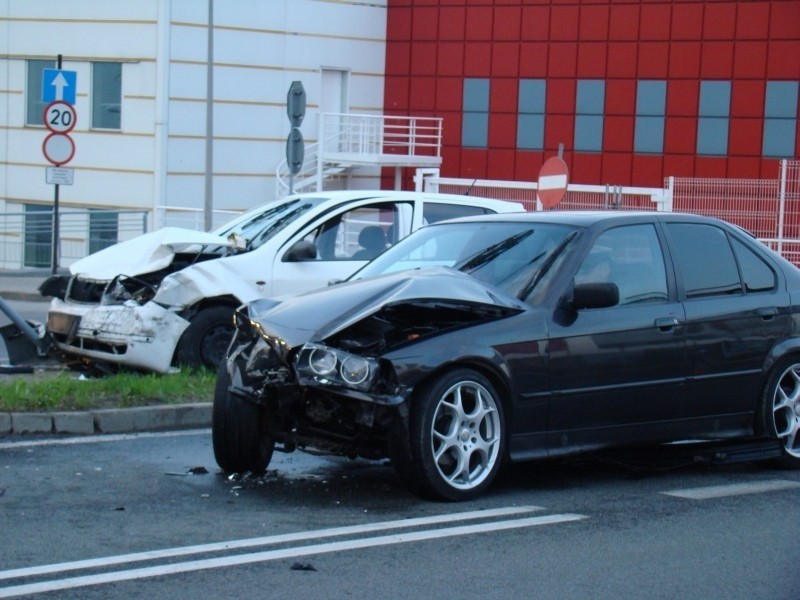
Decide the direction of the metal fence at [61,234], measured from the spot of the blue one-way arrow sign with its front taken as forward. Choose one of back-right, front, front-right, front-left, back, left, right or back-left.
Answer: back

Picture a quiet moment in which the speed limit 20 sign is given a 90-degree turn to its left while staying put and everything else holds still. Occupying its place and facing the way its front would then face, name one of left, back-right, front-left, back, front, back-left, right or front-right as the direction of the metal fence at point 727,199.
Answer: front

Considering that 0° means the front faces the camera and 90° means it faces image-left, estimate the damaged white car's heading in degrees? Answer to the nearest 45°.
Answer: approximately 45°

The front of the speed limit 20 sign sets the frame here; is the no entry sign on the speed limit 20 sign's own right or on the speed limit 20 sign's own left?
on the speed limit 20 sign's own left

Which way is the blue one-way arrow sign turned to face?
toward the camera

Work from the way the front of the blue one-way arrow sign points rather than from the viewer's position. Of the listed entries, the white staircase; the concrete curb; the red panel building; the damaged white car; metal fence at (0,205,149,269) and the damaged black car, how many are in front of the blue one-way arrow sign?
3

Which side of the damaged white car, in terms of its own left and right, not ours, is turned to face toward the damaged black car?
left

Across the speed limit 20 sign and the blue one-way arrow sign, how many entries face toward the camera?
2

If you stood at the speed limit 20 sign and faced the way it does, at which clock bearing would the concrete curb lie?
The concrete curb is roughly at 12 o'clock from the speed limit 20 sign.

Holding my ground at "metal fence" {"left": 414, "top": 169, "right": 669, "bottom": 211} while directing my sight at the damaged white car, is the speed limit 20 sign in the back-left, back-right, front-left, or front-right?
front-right

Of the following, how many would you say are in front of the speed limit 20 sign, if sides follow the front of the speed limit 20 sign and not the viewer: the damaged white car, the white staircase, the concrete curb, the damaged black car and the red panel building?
3

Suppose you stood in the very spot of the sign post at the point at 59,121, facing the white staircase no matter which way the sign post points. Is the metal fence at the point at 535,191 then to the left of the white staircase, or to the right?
right

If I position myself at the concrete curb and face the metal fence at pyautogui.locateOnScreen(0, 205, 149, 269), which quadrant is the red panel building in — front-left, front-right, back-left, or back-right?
front-right
